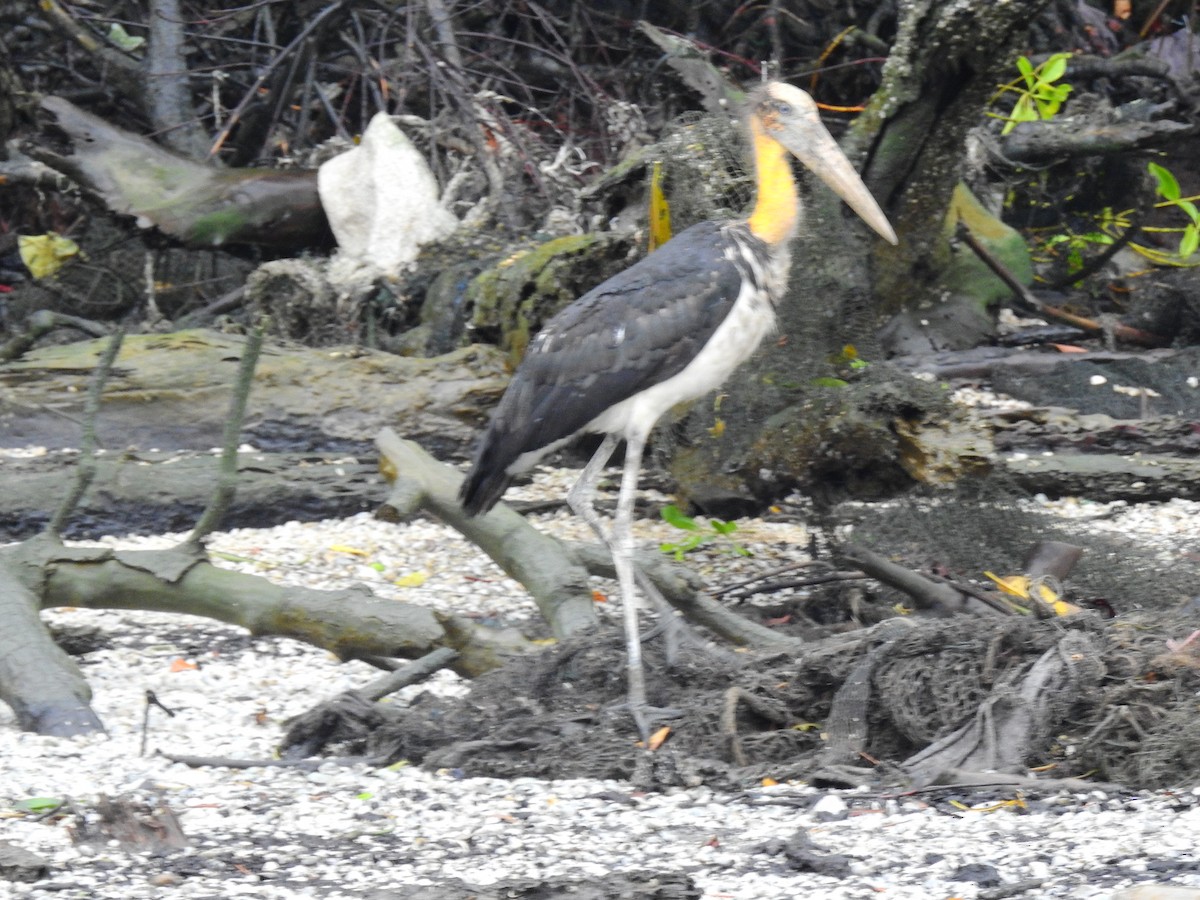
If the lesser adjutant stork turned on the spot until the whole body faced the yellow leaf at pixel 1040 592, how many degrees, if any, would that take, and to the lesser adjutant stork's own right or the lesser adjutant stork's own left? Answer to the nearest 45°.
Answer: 0° — it already faces it

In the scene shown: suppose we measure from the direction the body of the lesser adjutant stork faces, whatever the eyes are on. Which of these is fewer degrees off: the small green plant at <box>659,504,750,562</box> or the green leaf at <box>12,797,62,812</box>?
the small green plant

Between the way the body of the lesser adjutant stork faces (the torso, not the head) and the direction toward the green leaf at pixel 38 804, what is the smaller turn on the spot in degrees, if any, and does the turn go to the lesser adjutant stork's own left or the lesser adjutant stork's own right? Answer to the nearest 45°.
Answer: approximately 135° to the lesser adjutant stork's own right

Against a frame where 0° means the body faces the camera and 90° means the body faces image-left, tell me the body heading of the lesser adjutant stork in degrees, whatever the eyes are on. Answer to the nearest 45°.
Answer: approximately 270°

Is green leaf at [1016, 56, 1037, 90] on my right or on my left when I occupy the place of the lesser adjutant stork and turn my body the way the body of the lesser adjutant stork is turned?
on my left

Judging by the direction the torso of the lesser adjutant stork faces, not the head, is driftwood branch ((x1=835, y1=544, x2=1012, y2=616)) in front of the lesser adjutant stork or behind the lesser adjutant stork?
in front

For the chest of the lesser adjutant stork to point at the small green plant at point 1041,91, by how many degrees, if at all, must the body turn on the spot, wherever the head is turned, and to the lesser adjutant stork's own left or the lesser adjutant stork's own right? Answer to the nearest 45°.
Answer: approximately 90° to the lesser adjutant stork's own left

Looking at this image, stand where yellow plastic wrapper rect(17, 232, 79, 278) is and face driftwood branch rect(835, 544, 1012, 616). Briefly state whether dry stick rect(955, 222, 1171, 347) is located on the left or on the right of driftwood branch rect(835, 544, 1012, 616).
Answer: left

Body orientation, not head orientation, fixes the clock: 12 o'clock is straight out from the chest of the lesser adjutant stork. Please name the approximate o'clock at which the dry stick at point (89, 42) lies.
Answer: The dry stick is roughly at 8 o'clock from the lesser adjutant stork.
